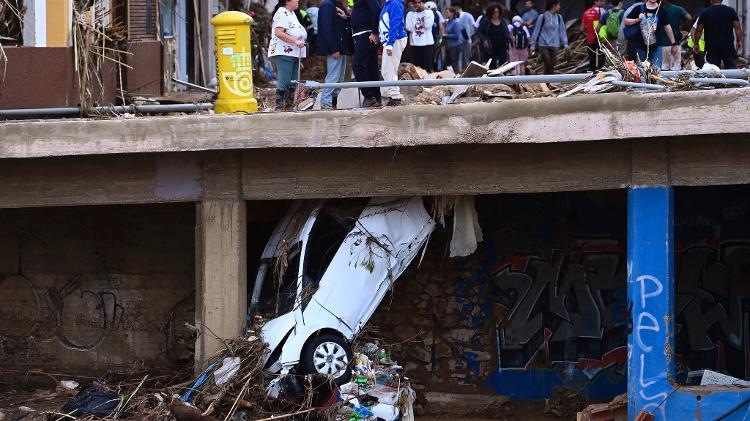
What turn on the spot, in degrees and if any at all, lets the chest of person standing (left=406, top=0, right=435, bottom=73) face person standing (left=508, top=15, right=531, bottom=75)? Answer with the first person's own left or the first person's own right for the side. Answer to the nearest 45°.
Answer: approximately 135° to the first person's own left

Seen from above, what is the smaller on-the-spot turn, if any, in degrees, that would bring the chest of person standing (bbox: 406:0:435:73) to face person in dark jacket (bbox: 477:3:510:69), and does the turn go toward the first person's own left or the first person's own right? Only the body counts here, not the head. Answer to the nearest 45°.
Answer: approximately 135° to the first person's own left

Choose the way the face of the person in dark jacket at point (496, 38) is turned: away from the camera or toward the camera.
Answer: toward the camera

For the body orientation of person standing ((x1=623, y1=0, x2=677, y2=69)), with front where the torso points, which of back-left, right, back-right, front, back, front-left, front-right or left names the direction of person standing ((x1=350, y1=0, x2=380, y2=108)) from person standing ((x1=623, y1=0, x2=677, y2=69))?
front-right

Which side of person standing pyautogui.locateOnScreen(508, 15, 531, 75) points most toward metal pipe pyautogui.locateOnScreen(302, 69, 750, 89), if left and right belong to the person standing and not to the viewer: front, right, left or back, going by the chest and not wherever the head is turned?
back

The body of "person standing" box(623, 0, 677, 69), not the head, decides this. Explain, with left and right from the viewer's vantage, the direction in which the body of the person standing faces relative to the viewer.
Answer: facing the viewer

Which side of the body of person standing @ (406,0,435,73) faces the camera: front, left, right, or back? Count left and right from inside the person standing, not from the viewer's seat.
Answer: front

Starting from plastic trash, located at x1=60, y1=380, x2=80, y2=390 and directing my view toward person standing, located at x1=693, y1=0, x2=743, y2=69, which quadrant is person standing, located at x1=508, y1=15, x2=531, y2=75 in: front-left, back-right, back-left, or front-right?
front-left
